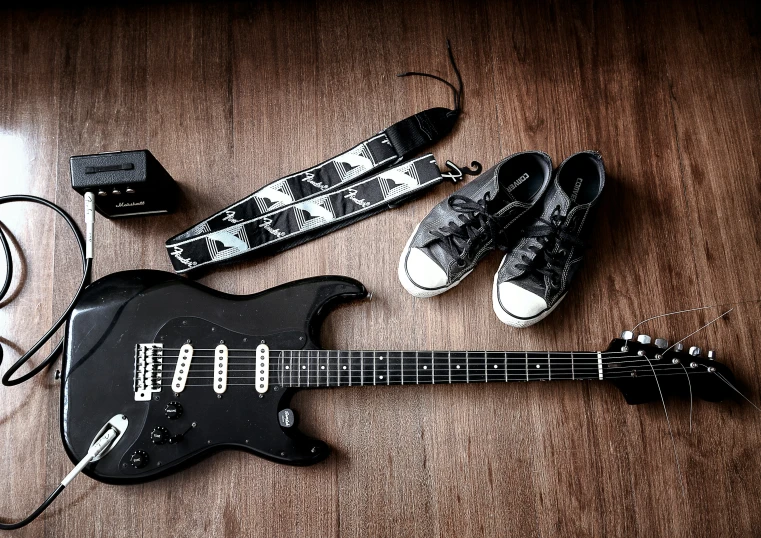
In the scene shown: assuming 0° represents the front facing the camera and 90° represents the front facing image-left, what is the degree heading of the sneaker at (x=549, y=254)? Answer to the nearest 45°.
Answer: approximately 45°

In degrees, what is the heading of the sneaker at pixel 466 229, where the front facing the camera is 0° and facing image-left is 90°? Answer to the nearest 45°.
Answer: approximately 45°

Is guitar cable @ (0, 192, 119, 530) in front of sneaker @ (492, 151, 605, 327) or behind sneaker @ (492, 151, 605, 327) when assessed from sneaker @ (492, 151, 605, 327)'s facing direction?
in front

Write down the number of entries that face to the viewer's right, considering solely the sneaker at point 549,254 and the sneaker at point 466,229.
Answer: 0

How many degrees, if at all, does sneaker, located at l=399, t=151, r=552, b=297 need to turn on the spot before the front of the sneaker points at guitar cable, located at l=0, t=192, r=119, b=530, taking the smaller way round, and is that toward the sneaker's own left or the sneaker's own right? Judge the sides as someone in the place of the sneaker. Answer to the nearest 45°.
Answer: approximately 45° to the sneaker's own right

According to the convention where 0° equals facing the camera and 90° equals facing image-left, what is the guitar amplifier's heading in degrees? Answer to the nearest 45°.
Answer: approximately 0°
